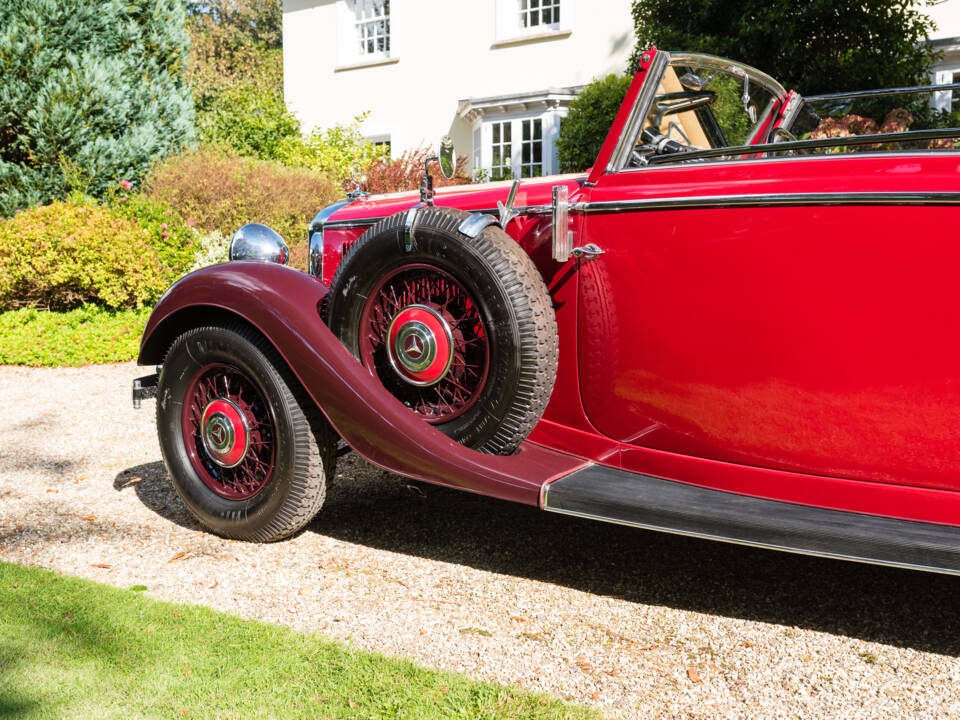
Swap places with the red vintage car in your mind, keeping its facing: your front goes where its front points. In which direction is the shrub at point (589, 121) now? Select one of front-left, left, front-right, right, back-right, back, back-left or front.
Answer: front-right

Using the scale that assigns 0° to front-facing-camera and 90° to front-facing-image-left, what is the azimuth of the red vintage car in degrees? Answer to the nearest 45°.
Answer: approximately 135°

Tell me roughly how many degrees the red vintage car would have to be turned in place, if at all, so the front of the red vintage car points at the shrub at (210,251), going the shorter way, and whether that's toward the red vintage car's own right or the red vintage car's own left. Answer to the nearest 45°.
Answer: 0° — it already faces it

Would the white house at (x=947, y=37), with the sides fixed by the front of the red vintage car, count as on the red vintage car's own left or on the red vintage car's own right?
on the red vintage car's own right

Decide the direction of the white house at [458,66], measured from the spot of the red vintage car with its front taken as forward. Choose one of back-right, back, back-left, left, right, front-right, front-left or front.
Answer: front-right

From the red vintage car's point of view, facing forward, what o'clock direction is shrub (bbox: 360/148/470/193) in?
The shrub is roughly at 1 o'clock from the red vintage car.
